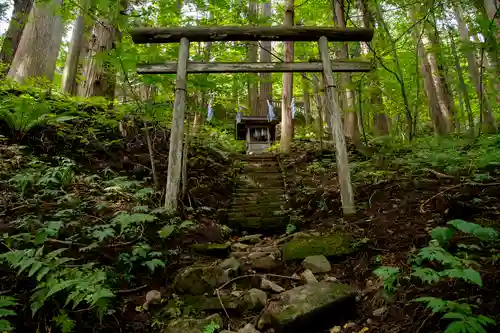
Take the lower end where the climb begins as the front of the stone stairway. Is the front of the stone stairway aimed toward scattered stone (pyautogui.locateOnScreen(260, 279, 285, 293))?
yes

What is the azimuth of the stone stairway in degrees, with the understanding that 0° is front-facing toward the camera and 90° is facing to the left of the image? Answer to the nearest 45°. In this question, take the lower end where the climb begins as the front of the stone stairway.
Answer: approximately 0°

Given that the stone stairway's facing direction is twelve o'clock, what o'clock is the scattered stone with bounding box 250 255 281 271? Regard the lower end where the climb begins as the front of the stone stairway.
The scattered stone is roughly at 12 o'clock from the stone stairway.

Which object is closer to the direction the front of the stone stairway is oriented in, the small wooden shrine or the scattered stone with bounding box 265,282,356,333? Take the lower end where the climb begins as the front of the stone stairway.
the scattered stone
